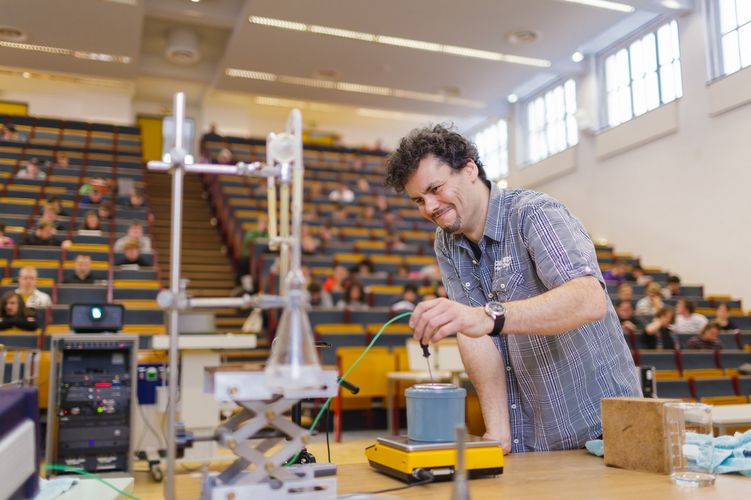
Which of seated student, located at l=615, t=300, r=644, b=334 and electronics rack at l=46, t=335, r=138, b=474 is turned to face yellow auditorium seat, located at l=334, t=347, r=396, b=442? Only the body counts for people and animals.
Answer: the seated student

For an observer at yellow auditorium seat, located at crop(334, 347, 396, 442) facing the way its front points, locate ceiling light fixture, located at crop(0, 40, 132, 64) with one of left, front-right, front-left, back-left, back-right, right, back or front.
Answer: back-right

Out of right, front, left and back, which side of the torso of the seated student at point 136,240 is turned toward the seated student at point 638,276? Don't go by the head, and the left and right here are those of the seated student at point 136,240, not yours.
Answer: left

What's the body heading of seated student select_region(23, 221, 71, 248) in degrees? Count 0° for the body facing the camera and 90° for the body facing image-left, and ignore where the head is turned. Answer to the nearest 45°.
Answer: approximately 0°

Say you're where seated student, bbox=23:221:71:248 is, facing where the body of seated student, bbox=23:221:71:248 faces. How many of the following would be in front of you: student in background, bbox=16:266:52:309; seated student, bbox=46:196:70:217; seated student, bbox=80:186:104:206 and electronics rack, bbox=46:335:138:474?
2

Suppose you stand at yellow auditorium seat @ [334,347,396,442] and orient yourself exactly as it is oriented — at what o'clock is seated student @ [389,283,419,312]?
The seated student is roughly at 7 o'clock from the yellow auditorium seat.

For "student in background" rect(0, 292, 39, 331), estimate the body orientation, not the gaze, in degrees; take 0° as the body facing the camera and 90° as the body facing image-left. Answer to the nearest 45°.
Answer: approximately 0°

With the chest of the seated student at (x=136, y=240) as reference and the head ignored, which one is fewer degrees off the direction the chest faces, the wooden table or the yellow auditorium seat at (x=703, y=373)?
the wooden table

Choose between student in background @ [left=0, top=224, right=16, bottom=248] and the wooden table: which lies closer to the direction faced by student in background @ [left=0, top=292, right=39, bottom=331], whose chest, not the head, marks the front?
the wooden table
